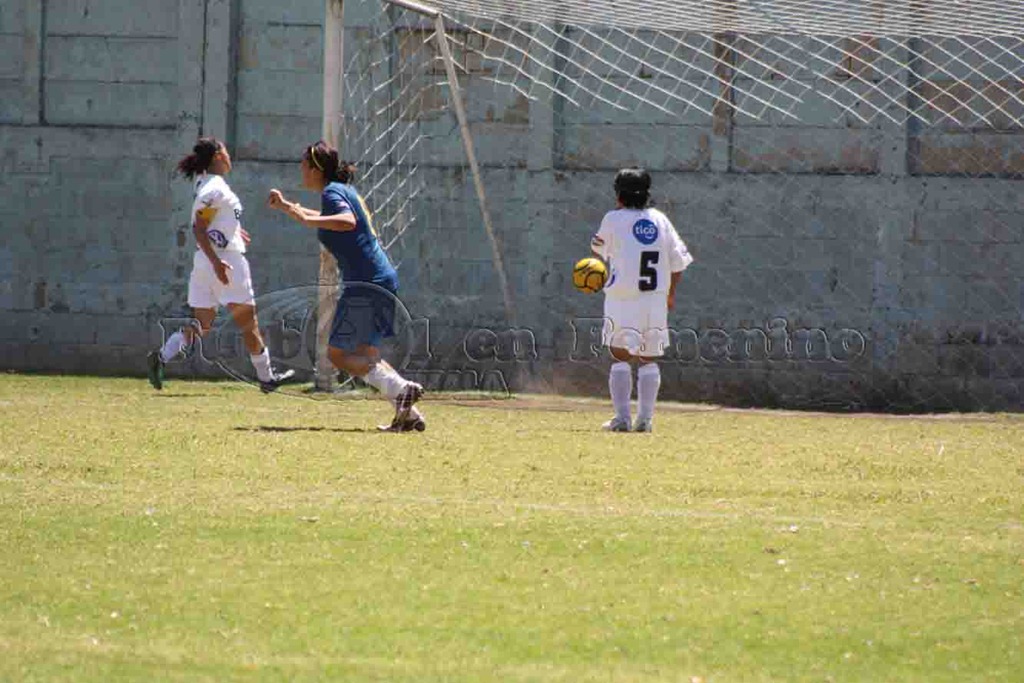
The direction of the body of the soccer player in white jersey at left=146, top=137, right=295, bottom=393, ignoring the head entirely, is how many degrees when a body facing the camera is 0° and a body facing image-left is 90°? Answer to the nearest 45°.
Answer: approximately 270°

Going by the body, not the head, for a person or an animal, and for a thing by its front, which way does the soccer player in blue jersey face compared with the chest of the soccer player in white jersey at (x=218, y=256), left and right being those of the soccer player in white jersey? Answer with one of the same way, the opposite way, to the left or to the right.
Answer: the opposite way

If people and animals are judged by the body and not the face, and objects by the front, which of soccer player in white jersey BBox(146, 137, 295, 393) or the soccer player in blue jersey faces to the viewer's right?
the soccer player in white jersey

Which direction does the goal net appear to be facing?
toward the camera

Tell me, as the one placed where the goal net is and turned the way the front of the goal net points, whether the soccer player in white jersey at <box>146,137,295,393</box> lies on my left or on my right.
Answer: on my right

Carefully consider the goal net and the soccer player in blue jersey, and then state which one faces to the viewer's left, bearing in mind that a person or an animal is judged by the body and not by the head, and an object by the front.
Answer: the soccer player in blue jersey

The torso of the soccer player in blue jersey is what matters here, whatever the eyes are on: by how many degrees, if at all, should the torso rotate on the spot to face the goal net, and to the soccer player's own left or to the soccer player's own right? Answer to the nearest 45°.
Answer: approximately 135° to the soccer player's own right

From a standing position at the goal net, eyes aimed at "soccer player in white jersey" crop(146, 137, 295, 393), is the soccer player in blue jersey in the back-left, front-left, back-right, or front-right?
front-left

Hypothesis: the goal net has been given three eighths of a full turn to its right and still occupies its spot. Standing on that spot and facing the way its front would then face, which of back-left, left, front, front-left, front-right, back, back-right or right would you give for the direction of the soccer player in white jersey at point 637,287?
back-left

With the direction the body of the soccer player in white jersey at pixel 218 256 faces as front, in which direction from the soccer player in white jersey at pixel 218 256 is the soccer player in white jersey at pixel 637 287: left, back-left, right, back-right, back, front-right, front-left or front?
front-right

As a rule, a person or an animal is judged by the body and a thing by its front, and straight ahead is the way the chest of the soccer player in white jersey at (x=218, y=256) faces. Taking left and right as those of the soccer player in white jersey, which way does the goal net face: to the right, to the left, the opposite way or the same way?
to the right

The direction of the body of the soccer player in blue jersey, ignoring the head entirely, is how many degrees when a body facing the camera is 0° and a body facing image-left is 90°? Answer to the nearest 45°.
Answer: approximately 90°

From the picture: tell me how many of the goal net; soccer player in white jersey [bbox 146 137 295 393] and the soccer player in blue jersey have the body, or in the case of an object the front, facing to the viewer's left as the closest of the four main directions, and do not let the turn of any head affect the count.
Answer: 1

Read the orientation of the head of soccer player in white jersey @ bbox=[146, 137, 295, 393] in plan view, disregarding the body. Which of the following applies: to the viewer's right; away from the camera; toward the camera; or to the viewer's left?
to the viewer's right

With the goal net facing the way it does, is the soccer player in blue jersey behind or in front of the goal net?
in front

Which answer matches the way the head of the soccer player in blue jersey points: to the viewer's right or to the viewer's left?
to the viewer's left
